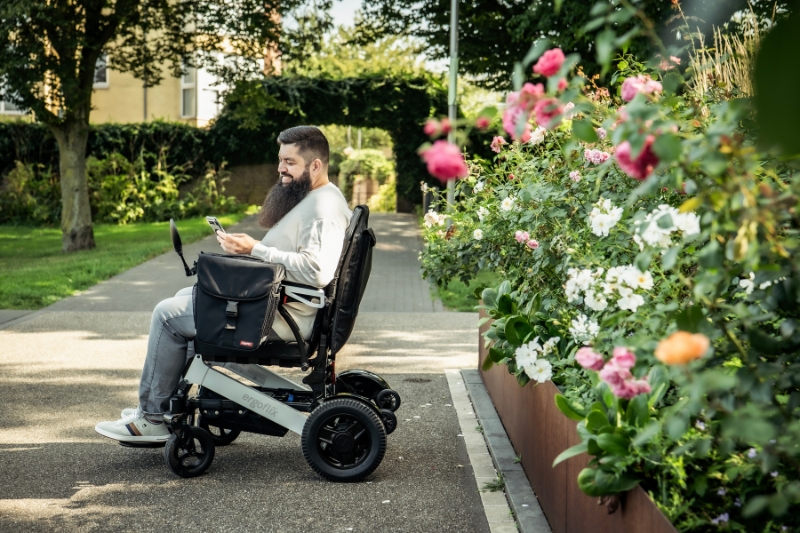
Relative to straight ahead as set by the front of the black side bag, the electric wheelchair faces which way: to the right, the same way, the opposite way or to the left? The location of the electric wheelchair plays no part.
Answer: to the right

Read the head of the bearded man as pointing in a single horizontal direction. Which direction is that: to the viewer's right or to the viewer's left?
to the viewer's left

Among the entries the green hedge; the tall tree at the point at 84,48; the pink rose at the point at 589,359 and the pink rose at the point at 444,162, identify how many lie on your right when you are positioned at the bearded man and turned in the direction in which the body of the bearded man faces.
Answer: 2

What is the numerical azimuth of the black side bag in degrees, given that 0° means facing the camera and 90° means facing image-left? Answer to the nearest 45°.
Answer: approximately 0°

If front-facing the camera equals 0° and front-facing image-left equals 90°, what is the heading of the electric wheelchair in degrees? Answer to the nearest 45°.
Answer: approximately 90°

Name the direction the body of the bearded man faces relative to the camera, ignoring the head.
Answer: to the viewer's left

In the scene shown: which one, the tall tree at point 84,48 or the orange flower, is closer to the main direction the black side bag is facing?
the orange flower
